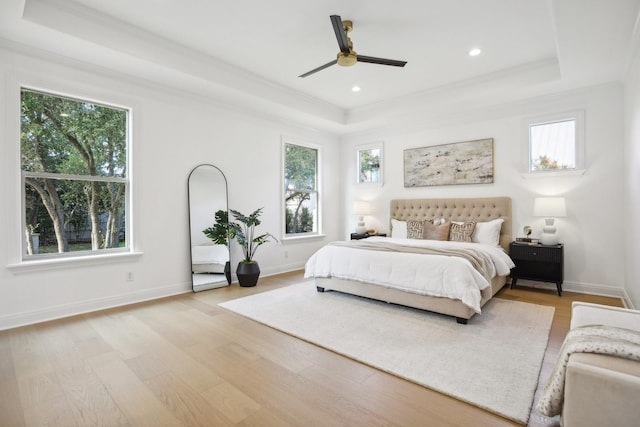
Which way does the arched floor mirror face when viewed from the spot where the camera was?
facing the viewer and to the right of the viewer

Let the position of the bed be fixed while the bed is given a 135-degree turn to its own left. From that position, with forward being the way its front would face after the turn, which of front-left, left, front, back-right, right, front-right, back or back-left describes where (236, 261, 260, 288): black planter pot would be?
back

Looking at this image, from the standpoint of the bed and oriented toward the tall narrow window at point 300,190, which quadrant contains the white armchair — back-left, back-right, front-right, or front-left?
back-left

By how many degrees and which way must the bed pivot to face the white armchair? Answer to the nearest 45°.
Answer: approximately 45° to its left

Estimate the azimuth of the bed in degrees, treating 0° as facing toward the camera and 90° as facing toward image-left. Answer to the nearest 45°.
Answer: approximately 45°

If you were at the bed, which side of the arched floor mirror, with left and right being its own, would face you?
front

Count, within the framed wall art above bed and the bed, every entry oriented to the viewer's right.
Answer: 0

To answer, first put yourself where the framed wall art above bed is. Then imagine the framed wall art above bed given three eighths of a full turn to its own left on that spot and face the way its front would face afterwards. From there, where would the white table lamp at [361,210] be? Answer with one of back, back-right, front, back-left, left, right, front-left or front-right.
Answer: back

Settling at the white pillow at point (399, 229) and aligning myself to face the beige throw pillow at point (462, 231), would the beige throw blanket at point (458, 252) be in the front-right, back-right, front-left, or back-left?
front-right

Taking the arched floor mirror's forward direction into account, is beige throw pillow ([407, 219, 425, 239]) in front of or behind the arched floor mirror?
in front

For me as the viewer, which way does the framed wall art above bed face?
facing the viewer and to the left of the viewer

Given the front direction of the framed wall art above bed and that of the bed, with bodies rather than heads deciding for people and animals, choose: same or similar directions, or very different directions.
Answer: same or similar directions

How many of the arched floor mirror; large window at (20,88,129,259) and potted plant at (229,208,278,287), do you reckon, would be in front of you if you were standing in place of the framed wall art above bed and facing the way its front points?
3

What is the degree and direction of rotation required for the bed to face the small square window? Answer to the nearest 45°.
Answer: approximately 180°
